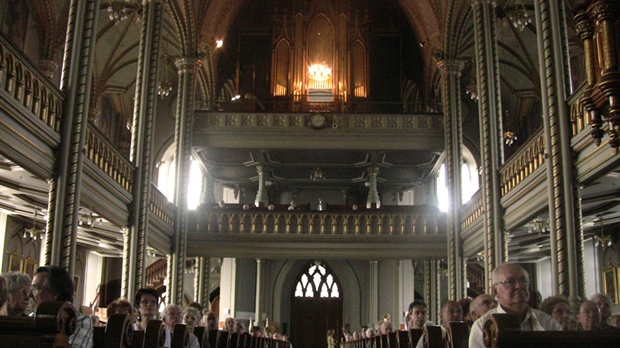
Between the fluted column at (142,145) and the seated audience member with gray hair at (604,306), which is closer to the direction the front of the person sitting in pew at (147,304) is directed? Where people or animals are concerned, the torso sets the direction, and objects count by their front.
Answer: the seated audience member with gray hair

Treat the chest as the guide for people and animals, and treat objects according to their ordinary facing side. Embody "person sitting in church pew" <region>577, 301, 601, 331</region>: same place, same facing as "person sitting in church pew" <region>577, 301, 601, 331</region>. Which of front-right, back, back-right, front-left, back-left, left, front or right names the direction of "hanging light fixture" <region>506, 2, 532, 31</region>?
back

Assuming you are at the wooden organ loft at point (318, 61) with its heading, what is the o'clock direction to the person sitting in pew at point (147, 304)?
The person sitting in pew is roughly at 12 o'clock from the wooden organ loft.

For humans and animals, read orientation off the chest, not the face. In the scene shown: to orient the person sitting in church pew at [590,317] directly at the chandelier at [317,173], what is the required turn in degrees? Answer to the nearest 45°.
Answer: approximately 135° to their right

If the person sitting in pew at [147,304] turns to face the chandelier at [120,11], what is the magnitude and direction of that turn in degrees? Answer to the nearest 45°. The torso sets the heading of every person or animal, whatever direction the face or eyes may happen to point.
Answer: approximately 135° to their left

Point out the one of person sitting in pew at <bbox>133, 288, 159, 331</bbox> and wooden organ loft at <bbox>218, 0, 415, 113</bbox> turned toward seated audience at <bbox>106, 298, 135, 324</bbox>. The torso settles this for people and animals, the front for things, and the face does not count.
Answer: the wooden organ loft

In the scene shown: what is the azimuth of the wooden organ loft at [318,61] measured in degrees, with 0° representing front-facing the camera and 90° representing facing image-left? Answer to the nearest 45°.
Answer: approximately 0°

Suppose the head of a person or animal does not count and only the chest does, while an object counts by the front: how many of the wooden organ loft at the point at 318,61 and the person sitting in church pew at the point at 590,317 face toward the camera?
2

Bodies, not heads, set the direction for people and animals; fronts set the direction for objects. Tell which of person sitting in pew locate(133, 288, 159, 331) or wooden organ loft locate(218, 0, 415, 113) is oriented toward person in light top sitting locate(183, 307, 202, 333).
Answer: the wooden organ loft

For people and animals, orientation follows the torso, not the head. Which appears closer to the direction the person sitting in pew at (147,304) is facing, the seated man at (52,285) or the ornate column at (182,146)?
the seated man

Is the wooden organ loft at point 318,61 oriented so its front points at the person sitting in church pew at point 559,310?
yes

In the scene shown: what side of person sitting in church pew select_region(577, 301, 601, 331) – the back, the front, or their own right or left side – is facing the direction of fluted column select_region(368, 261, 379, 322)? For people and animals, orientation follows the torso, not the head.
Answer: back

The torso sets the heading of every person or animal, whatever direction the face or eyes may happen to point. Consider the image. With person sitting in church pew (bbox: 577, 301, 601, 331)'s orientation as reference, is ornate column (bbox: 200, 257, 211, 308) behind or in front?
behind
